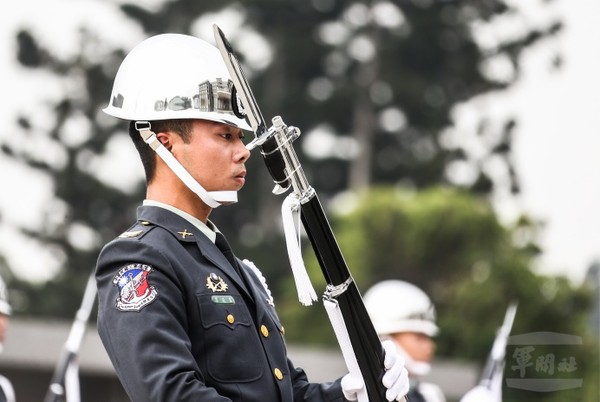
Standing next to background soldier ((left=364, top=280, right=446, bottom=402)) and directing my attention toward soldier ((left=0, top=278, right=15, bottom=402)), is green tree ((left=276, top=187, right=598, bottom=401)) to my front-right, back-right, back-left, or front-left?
back-right

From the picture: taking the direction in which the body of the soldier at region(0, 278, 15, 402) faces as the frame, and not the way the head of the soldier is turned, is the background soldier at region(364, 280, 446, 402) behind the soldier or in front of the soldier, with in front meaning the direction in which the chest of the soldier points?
in front

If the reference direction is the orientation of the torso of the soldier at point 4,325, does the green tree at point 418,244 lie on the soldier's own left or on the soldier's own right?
on the soldier's own left

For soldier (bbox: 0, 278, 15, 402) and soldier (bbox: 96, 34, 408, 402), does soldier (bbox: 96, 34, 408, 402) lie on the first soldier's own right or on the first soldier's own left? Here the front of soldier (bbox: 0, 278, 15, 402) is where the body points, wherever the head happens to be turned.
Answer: on the first soldier's own right

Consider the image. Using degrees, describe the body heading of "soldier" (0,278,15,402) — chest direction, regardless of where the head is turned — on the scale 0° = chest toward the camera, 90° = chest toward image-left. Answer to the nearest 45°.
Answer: approximately 270°

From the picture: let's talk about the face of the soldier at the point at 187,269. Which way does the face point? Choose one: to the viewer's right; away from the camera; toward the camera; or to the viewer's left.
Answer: to the viewer's right

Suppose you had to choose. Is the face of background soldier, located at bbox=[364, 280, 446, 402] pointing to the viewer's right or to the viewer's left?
to the viewer's right
